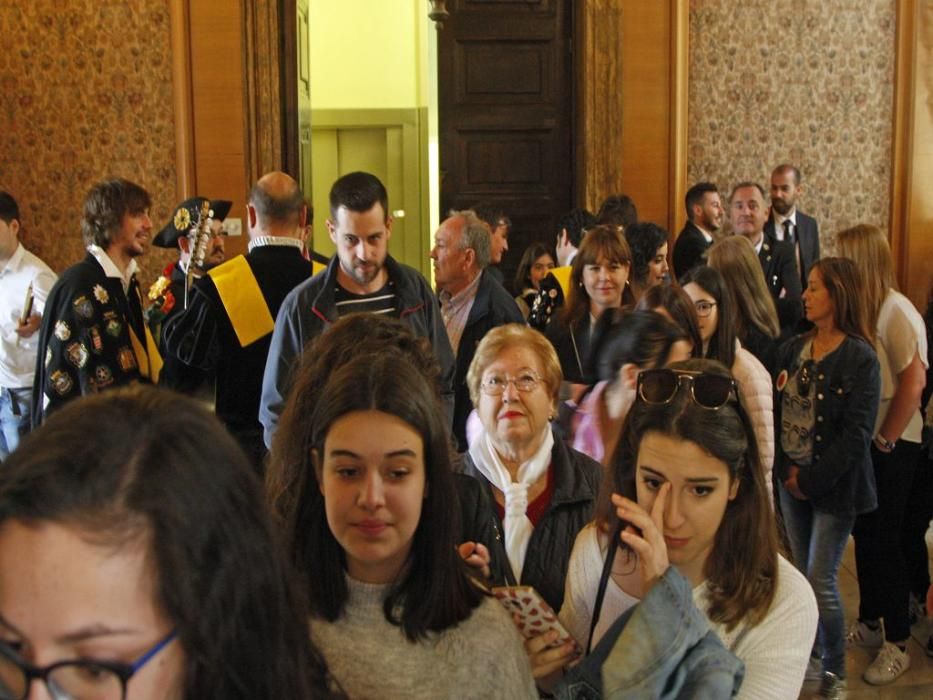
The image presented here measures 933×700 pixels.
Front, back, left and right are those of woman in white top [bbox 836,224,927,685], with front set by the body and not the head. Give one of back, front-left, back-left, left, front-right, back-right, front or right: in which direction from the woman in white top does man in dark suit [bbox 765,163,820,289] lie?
right

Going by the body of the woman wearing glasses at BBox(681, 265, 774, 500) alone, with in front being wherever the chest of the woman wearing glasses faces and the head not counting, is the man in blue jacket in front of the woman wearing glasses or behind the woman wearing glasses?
in front

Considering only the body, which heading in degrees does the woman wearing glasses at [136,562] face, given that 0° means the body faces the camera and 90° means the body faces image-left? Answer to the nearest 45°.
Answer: approximately 45°

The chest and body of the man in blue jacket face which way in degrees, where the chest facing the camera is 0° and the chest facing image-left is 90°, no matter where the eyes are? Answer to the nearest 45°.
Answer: approximately 0°

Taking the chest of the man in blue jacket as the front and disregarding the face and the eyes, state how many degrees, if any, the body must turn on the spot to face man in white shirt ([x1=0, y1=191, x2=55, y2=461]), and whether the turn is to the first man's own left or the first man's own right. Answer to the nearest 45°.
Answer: approximately 135° to the first man's own right

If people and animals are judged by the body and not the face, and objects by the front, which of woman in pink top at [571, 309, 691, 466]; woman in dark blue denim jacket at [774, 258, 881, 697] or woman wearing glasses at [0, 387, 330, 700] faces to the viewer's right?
the woman in pink top

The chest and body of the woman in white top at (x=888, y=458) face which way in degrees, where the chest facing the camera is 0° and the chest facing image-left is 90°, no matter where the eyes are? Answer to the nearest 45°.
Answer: approximately 90°

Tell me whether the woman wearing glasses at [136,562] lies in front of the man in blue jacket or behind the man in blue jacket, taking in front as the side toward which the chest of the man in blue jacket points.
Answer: in front

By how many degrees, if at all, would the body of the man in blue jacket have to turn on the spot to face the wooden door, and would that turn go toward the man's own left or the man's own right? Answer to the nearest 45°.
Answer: approximately 180°

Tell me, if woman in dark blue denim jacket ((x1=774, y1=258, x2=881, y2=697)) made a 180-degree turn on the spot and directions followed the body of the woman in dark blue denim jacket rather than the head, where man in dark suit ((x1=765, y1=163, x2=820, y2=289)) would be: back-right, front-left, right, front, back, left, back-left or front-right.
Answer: front-left
